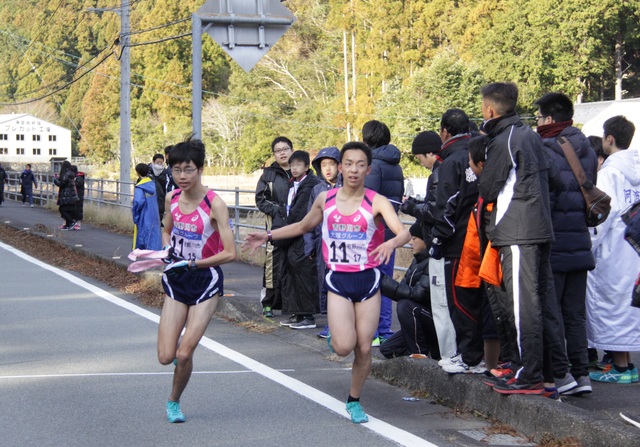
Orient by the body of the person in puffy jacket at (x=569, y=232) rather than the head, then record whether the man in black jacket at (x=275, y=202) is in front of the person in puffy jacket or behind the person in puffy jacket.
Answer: in front

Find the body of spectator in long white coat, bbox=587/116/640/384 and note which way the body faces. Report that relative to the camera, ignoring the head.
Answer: to the viewer's left

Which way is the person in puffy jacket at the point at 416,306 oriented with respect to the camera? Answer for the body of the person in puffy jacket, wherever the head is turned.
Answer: to the viewer's left

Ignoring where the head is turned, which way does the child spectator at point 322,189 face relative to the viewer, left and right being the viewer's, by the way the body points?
facing the viewer

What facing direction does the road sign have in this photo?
away from the camera

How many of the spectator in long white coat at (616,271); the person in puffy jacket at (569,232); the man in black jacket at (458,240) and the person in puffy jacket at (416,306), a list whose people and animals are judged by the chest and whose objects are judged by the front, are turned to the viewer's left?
4

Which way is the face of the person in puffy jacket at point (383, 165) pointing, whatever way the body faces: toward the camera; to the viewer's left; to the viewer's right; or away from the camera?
away from the camera

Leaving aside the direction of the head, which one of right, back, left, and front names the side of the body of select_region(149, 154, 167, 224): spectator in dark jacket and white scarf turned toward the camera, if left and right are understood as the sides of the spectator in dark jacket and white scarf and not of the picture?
front

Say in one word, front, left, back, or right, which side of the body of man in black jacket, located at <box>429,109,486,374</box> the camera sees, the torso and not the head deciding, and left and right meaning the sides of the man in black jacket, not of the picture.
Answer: left

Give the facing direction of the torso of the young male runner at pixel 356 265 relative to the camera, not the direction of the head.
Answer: toward the camera

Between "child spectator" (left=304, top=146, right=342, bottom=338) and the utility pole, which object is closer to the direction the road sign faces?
the utility pole

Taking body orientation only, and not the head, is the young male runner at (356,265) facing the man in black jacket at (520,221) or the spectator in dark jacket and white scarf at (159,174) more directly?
the man in black jacket

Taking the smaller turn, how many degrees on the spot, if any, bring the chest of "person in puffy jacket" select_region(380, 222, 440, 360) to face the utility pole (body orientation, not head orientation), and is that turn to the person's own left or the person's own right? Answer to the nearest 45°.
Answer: approximately 45° to the person's own right

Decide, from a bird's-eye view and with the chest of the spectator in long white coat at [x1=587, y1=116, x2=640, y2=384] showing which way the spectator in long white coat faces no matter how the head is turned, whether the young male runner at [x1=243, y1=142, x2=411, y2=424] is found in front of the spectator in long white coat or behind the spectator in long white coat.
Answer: in front

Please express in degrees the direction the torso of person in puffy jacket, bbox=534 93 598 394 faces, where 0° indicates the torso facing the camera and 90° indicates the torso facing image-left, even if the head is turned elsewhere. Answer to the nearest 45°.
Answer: approximately 90°
